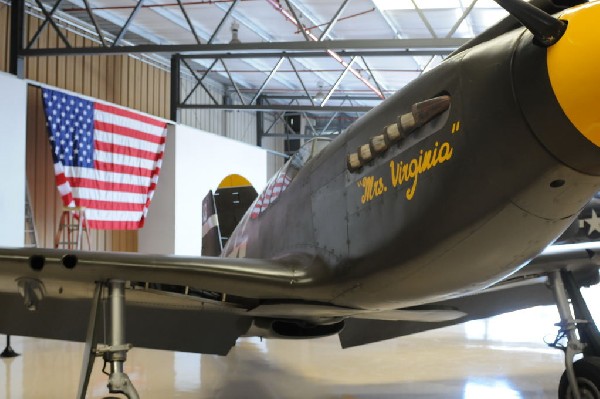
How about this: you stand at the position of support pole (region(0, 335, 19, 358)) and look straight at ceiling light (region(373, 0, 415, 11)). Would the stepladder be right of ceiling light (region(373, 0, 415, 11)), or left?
left

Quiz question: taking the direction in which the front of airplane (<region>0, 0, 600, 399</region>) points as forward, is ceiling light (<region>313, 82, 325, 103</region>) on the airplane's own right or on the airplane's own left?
on the airplane's own left

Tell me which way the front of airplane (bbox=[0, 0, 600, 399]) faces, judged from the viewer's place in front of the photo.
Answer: facing the viewer and to the right of the viewer

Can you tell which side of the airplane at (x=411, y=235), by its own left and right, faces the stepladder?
back

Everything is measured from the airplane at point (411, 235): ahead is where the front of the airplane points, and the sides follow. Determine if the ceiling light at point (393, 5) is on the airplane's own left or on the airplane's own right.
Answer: on the airplane's own left

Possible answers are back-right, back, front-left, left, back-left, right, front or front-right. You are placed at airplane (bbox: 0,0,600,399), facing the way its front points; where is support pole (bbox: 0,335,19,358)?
back

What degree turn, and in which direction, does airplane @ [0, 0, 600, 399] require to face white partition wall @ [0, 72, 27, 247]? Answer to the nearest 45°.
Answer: approximately 180°

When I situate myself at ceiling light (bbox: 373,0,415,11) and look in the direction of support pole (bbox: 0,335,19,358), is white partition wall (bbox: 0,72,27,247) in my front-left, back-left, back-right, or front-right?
front-right
